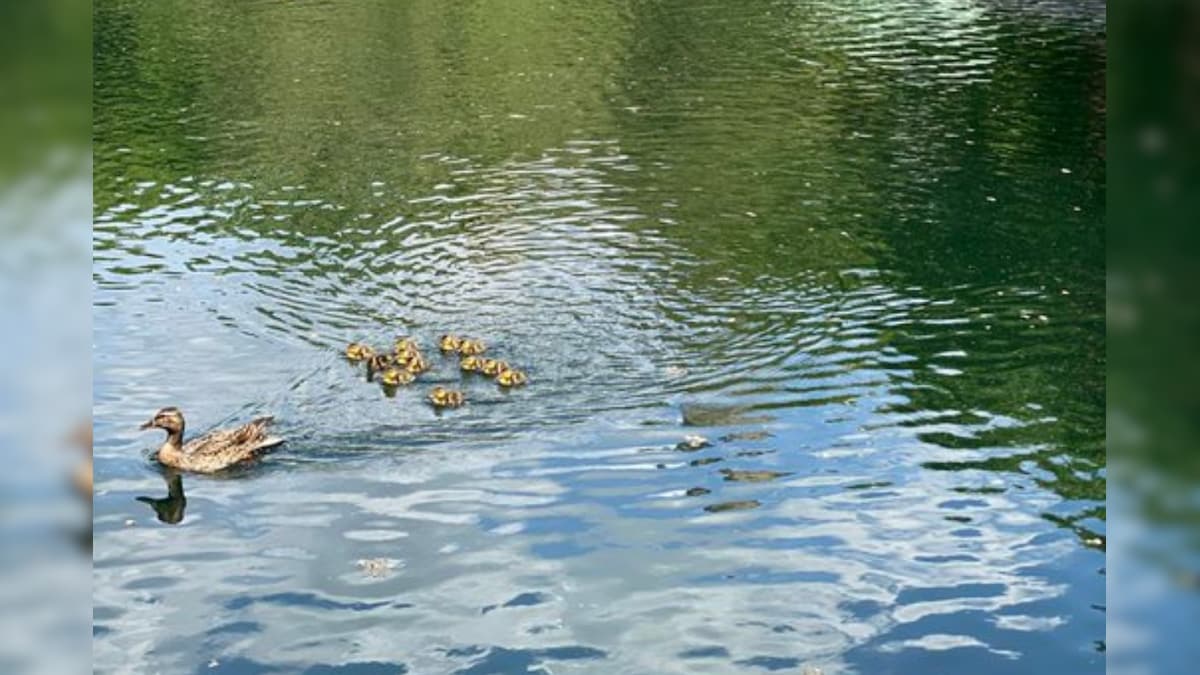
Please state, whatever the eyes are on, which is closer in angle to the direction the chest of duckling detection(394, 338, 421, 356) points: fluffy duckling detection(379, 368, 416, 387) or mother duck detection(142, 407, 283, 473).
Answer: the mother duck

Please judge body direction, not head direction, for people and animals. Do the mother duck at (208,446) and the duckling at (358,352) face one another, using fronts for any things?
no

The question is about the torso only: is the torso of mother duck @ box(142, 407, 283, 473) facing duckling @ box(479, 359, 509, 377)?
no

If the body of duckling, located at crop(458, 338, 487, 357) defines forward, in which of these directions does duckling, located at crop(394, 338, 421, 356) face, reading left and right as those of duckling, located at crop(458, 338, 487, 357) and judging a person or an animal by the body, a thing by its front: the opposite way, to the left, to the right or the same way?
the same way

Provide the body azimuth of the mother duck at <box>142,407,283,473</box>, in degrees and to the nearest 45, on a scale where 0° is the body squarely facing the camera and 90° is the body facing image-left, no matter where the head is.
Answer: approximately 90°

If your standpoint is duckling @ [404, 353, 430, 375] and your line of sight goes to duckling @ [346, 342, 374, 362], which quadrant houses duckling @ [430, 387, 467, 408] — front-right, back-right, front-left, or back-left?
back-left

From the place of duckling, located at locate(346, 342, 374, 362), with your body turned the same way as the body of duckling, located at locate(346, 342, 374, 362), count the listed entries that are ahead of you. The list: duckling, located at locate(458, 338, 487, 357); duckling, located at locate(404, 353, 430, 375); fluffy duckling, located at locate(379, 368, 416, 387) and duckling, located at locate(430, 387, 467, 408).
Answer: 0

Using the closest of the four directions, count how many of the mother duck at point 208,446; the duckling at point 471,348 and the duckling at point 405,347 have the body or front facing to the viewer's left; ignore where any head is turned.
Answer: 3

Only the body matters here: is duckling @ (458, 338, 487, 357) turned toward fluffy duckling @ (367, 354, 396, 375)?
yes

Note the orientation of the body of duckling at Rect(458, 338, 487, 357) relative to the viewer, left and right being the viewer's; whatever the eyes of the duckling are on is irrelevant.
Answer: facing to the left of the viewer

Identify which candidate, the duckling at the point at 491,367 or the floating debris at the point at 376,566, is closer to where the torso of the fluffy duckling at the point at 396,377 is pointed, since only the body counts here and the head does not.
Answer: the floating debris

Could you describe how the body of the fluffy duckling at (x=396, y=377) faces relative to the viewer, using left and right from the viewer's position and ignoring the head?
facing to the left of the viewer

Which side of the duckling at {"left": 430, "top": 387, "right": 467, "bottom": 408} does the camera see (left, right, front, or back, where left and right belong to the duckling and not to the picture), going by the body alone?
left

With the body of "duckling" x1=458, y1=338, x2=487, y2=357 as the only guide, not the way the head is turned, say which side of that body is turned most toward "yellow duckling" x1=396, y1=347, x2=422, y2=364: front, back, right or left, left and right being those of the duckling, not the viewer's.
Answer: front

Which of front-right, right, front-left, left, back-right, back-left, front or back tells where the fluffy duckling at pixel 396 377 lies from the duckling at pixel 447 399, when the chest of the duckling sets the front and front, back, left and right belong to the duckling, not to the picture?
front-right

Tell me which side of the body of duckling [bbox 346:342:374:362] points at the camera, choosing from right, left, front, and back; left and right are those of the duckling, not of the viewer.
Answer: left

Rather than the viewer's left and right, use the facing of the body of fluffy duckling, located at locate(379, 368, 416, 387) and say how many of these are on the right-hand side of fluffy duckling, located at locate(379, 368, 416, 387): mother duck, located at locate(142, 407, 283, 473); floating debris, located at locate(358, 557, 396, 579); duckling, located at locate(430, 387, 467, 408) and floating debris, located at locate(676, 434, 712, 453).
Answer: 0

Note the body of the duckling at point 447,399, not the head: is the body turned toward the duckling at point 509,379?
no

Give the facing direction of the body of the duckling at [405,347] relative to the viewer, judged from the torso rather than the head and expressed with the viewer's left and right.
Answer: facing to the left of the viewer

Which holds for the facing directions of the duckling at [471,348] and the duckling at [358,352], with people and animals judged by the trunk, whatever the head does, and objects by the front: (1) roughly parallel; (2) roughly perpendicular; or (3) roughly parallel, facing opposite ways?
roughly parallel

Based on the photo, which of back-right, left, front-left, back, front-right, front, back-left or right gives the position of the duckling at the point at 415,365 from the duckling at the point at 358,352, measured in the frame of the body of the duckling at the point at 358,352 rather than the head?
back-left

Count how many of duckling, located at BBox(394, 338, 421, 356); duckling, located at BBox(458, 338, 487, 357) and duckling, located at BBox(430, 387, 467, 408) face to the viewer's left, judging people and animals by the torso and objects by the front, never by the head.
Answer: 3
